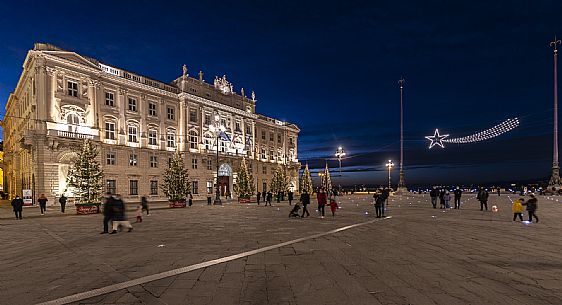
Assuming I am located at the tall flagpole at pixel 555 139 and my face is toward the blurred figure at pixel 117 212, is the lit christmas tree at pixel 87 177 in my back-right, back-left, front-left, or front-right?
front-right

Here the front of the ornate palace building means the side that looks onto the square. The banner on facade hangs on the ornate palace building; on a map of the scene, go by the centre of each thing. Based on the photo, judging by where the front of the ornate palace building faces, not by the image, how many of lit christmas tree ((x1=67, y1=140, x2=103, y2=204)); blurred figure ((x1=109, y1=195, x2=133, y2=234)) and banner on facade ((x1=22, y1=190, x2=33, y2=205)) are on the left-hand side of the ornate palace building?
0

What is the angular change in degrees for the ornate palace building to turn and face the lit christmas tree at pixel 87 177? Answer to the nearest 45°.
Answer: approximately 45° to its right

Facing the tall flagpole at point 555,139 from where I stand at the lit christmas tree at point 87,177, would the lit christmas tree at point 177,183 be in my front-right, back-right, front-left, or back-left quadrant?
front-left

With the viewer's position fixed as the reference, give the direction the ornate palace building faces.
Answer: facing the viewer and to the right of the viewer

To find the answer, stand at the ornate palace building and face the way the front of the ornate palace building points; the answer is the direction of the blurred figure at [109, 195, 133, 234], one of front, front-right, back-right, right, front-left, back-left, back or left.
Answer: front-right
